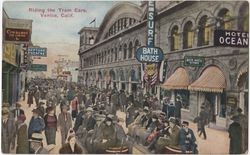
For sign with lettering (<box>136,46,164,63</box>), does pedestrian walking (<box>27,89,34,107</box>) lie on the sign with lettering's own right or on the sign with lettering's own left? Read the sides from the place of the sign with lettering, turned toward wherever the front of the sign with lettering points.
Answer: on the sign with lettering's own right

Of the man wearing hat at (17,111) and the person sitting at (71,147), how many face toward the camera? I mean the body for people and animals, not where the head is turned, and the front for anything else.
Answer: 2

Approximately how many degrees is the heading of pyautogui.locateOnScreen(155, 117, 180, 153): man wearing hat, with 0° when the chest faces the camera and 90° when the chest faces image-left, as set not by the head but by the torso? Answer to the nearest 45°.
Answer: approximately 45°

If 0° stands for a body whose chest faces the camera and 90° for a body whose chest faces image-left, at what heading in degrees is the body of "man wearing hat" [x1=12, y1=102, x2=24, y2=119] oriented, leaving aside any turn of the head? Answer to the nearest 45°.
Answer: approximately 0°

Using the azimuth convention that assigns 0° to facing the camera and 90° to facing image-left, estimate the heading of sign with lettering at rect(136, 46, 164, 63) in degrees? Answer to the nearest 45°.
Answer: approximately 0°
